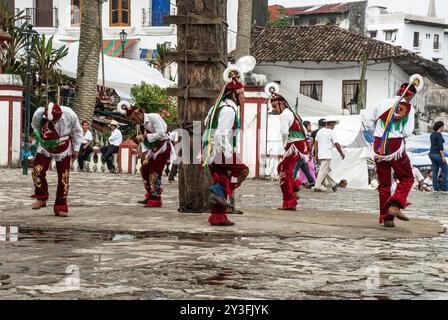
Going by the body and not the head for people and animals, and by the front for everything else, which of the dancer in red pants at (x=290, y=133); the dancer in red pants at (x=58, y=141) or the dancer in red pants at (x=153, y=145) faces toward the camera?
the dancer in red pants at (x=58, y=141)

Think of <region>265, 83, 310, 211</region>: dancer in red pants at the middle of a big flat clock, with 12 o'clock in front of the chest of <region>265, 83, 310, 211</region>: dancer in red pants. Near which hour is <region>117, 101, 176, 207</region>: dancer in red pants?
<region>117, 101, 176, 207</region>: dancer in red pants is roughly at 11 o'clock from <region>265, 83, 310, 211</region>: dancer in red pants.

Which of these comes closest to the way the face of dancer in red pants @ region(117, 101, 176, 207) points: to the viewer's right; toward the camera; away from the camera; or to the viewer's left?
to the viewer's left

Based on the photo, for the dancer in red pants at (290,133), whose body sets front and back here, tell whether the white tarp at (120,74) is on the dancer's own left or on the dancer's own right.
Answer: on the dancer's own right

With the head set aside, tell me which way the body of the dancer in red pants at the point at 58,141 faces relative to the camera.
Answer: toward the camera

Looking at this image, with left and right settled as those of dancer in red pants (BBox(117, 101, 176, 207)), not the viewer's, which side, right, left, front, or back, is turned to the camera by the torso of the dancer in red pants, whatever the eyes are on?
left

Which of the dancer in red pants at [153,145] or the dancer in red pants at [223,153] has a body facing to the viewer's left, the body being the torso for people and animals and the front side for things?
the dancer in red pants at [153,145]
